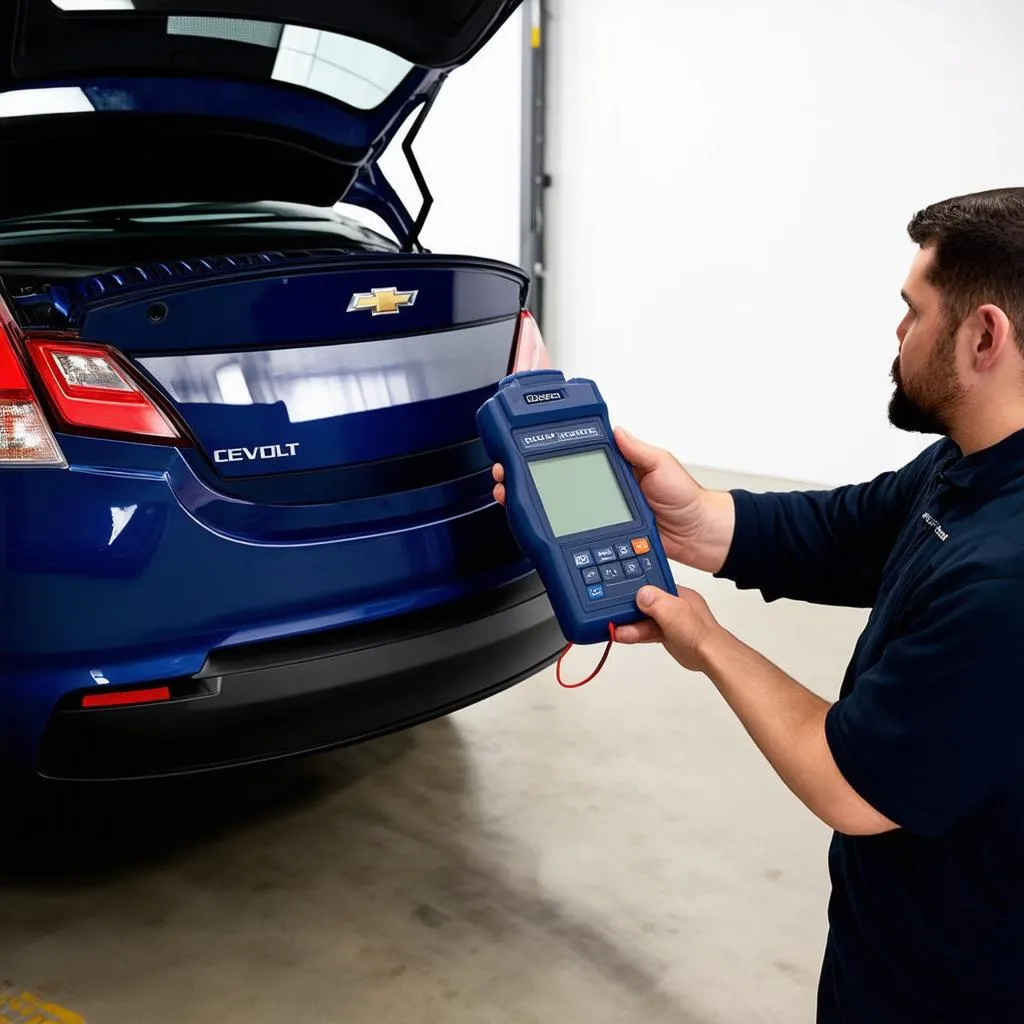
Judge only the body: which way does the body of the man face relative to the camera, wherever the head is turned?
to the viewer's left

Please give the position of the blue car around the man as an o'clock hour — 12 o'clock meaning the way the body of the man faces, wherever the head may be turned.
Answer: The blue car is roughly at 1 o'clock from the man.

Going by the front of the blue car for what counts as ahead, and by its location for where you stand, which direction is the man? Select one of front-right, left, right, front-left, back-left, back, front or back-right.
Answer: back

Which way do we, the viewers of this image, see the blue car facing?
facing away from the viewer and to the left of the viewer

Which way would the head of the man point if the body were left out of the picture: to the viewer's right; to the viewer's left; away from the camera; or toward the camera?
to the viewer's left

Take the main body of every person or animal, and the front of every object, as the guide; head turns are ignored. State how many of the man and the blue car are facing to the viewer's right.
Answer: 0
